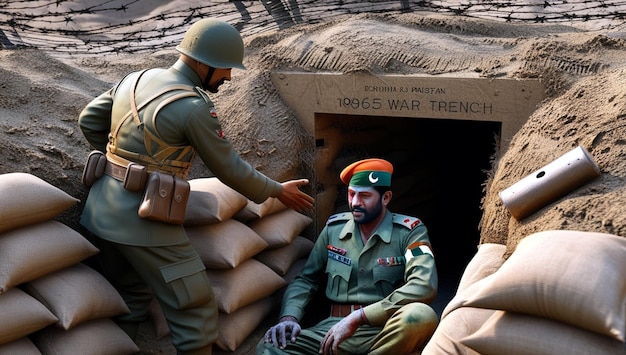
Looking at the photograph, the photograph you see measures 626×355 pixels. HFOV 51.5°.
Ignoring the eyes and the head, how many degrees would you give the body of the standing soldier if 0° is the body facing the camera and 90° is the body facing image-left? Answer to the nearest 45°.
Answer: approximately 225°

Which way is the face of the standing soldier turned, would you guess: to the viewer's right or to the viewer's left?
to the viewer's right

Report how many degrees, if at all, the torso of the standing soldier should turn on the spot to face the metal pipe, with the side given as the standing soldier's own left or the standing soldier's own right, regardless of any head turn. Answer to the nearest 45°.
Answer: approximately 45° to the standing soldier's own right

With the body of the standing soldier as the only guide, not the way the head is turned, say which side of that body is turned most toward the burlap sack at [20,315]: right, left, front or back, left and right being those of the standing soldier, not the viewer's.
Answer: back

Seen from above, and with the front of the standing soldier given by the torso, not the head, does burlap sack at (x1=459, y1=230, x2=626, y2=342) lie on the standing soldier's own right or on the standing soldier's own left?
on the standing soldier's own right

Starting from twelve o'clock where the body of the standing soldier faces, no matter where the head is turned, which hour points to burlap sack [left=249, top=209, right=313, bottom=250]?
The burlap sack is roughly at 12 o'clock from the standing soldier.

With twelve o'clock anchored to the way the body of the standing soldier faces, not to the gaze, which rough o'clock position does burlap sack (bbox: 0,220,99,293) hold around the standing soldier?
The burlap sack is roughly at 7 o'clock from the standing soldier.
